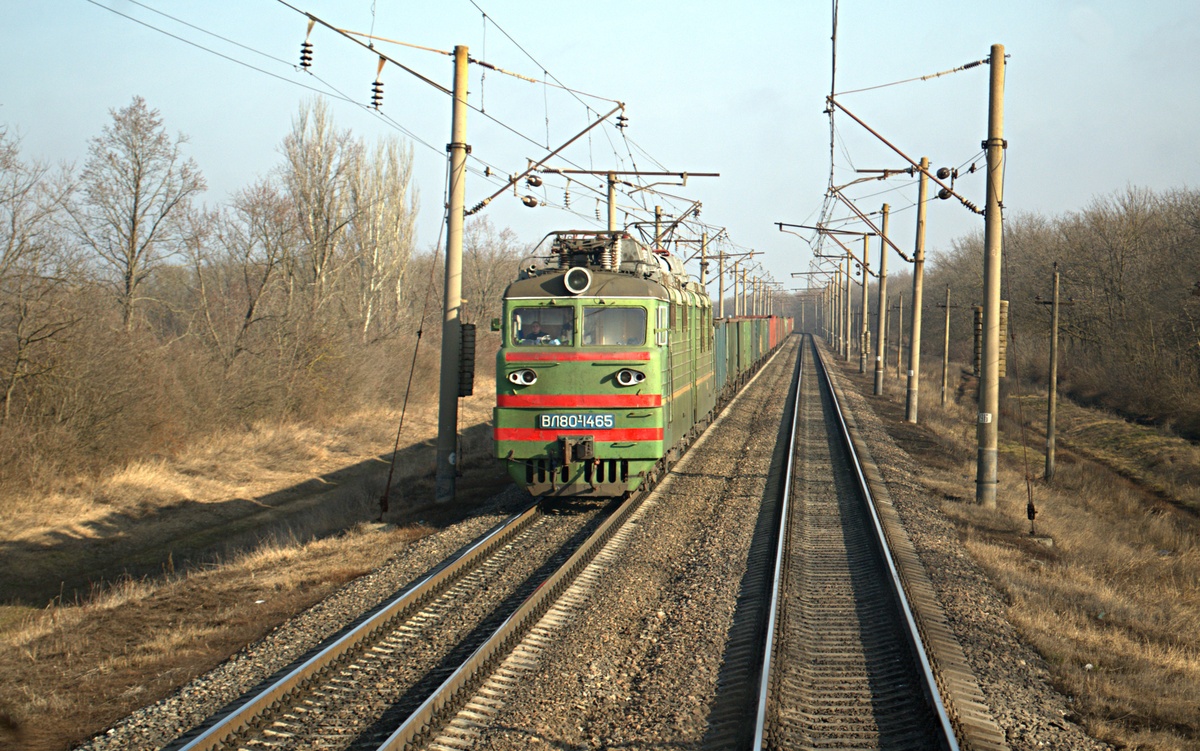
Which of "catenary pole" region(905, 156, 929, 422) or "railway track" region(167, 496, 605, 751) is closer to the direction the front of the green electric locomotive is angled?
the railway track

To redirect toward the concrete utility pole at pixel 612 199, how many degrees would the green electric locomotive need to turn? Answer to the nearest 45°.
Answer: approximately 180°

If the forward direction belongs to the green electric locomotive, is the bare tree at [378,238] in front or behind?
behind

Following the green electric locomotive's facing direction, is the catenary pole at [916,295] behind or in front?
behind

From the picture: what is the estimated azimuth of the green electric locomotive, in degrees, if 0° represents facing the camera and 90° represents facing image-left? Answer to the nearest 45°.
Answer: approximately 0°

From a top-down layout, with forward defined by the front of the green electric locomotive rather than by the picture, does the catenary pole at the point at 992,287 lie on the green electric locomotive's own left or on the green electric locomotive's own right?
on the green electric locomotive's own left

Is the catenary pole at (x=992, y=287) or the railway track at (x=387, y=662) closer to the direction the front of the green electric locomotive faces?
the railway track

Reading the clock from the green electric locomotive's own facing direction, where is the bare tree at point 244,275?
The bare tree is roughly at 5 o'clock from the green electric locomotive.
